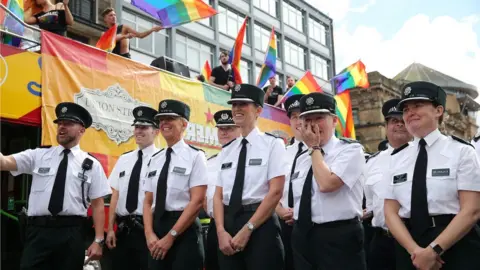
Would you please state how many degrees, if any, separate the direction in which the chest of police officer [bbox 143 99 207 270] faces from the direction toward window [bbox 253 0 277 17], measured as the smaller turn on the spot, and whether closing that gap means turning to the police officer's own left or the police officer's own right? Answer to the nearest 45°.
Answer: approximately 135° to the police officer's own right

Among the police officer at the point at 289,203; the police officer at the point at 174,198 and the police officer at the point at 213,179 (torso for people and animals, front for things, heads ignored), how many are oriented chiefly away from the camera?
0

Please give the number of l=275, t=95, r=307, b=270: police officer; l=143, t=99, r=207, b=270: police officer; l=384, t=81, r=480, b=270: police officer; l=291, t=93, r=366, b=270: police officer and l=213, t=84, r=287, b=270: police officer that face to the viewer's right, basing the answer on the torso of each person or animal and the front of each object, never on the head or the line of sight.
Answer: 0

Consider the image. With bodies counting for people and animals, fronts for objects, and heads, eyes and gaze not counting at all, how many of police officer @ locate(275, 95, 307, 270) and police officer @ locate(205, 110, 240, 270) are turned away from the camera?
0

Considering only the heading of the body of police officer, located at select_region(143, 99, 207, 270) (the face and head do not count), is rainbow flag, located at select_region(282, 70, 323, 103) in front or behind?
behind

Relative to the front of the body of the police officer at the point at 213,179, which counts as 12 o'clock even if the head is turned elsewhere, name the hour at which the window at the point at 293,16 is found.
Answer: The window is roughly at 5 o'clock from the police officer.

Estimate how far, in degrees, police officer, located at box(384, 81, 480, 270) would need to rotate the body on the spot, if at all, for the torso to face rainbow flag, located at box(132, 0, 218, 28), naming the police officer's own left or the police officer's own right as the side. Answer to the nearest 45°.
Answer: approximately 90° to the police officer's own right

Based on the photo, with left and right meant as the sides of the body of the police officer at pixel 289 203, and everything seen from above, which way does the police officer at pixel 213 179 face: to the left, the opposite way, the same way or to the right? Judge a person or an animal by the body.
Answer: the same way

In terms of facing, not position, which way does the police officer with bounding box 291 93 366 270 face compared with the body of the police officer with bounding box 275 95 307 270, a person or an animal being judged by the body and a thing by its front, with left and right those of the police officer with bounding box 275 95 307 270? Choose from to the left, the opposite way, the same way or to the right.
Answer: the same way

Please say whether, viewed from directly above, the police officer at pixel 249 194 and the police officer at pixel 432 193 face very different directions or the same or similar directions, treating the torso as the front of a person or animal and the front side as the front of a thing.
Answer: same or similar directions

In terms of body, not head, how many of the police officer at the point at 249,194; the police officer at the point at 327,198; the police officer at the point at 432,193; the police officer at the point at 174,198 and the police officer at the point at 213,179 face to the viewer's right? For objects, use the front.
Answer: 0

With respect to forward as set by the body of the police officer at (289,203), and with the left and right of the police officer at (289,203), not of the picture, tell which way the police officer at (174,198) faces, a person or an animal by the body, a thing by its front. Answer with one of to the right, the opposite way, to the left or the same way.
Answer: the same way

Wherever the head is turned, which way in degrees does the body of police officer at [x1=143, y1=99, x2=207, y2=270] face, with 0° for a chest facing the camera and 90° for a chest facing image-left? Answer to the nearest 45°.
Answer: approximately 45°

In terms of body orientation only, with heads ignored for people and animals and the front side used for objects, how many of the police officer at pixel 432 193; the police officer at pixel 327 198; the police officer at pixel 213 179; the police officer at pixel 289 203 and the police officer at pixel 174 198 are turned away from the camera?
0

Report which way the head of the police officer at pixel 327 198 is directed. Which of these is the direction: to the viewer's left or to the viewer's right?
to the viewer's left

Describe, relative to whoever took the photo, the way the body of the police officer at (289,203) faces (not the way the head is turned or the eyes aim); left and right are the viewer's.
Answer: facing the viewer and to the left of the viewer
